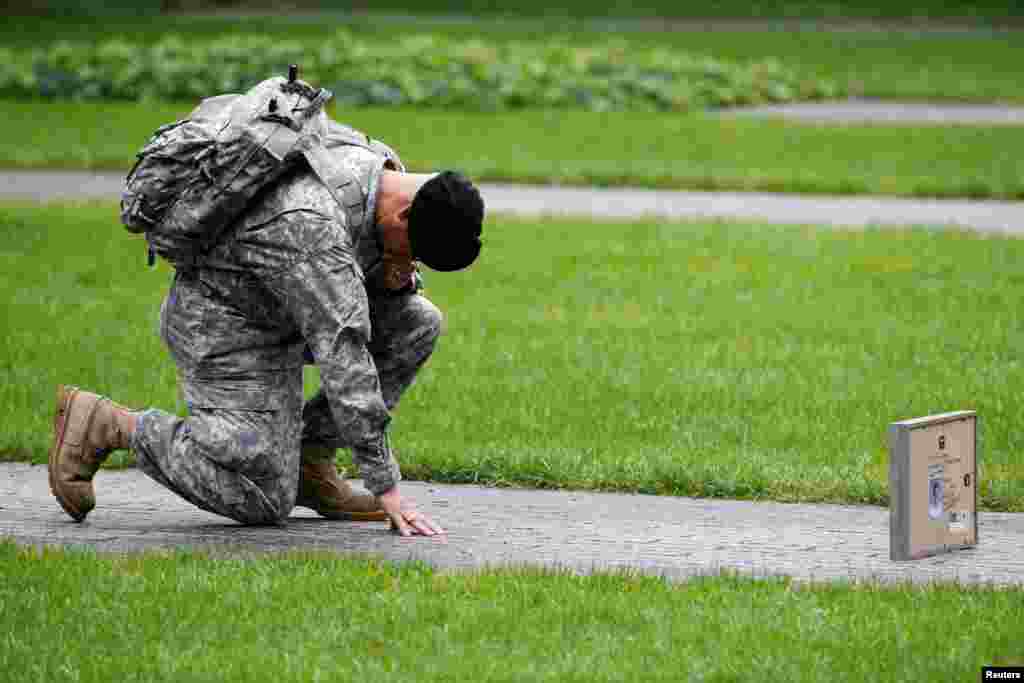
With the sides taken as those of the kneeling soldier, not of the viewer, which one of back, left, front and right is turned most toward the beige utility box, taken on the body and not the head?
front

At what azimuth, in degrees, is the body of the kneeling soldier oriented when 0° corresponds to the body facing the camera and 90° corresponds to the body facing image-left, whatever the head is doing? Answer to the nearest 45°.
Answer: approximately 270°
